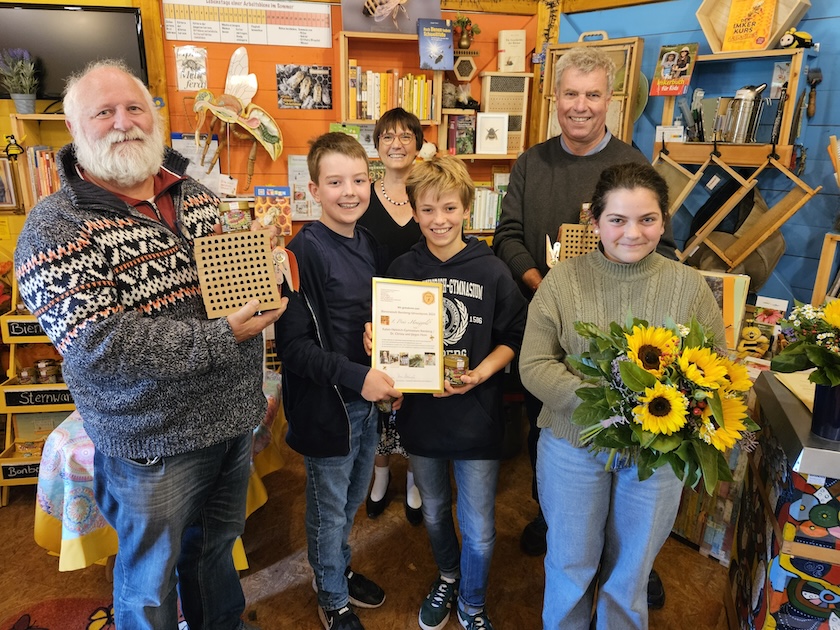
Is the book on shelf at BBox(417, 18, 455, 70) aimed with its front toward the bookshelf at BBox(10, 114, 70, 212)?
no

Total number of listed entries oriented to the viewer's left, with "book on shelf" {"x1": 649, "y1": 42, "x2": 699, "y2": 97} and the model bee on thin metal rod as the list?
1

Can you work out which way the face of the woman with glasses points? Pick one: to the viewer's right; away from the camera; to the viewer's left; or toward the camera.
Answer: toward the camera

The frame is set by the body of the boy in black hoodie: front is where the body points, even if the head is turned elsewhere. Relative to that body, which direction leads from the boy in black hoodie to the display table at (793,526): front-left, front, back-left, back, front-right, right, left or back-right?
left

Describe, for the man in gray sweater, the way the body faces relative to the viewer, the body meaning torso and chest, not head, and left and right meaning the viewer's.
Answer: facing the viewer

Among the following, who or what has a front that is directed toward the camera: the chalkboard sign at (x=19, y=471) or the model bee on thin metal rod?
the chalkboard sign

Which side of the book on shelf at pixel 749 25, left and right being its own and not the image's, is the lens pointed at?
front

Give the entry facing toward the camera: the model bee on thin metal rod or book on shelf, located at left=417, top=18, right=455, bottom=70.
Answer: the book on shelf

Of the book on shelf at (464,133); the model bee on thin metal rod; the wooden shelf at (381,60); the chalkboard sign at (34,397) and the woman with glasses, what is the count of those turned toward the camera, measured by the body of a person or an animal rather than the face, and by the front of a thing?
4

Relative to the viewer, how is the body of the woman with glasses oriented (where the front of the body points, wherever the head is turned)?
toward the camera

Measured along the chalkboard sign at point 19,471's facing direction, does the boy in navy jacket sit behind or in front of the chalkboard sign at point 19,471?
in front

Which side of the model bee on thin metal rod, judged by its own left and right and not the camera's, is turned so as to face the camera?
left

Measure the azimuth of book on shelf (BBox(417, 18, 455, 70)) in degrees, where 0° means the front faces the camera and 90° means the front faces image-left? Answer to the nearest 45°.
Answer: approximately 0°

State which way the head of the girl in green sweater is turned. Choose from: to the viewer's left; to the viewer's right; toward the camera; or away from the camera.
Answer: toward the camera

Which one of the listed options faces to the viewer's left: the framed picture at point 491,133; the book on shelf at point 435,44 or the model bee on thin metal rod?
the model bee on thin metal rod

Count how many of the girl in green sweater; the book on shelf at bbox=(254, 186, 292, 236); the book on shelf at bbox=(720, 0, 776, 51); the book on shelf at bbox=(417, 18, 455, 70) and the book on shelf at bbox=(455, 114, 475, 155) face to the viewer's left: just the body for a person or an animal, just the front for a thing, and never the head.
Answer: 0

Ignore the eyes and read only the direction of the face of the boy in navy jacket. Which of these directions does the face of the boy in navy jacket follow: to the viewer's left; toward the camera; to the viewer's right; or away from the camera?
toward the camera
